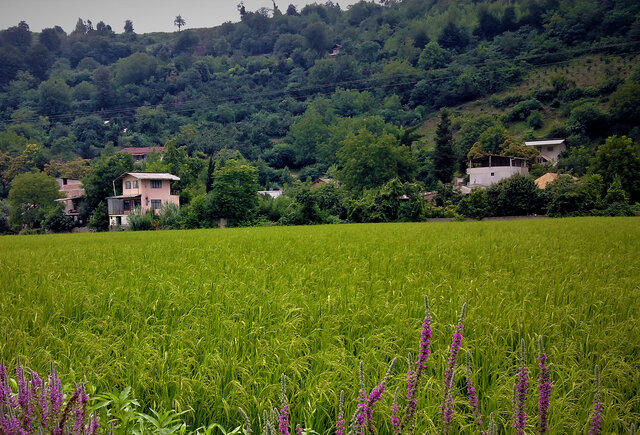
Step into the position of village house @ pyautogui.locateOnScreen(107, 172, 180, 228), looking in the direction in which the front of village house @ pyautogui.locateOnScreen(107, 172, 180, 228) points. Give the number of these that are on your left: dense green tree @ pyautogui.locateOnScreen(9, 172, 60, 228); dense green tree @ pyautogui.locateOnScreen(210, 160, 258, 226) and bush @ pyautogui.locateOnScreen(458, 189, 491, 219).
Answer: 2

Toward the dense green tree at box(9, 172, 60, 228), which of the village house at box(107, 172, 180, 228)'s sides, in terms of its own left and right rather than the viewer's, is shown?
right

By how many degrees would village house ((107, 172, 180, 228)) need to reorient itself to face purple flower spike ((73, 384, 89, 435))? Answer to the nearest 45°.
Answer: approximately 45° to its left

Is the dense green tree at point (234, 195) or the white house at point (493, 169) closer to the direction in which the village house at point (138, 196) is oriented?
the dense green tree

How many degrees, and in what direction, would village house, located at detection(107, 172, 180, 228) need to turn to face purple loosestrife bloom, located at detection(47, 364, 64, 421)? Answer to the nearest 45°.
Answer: approximately 45° to its left

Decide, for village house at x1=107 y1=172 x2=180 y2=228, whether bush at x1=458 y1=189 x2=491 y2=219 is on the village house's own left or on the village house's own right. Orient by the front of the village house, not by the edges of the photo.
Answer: on the village house's own left

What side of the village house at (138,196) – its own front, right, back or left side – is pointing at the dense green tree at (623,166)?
left

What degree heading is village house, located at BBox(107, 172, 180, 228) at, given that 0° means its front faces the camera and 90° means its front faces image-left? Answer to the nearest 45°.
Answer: approximately 45°

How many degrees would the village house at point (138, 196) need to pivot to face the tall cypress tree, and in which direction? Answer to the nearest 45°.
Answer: approximately 135° to its left

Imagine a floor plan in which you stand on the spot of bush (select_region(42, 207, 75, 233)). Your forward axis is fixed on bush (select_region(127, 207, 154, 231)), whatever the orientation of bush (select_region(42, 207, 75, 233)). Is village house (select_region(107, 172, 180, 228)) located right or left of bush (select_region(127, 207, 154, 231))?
left

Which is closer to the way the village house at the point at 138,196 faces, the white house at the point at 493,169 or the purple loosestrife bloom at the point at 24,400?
the purple loosestrife bloom

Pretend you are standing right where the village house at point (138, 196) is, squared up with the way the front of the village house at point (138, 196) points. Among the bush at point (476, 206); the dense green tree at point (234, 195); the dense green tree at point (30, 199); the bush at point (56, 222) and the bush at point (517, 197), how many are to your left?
3
